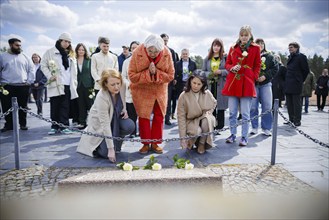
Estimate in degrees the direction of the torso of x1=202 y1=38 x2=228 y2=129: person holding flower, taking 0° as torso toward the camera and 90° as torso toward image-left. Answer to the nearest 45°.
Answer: approximately 0°

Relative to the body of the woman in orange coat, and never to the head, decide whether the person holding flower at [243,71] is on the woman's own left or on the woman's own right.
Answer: on the woman's own left

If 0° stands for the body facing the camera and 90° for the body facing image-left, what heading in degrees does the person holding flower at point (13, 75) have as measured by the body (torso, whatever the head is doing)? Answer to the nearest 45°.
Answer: approximately 0°

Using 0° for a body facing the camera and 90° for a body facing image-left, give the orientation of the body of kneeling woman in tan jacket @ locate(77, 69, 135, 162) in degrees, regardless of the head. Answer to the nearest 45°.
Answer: approximately 315°

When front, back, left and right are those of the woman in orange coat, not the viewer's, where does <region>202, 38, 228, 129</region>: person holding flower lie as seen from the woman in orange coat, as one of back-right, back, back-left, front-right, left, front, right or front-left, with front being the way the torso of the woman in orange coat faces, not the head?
back-left

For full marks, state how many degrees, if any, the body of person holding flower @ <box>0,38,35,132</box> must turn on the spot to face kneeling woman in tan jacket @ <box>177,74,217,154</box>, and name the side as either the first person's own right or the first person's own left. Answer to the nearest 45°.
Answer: approximately 45° to the first person's own left
